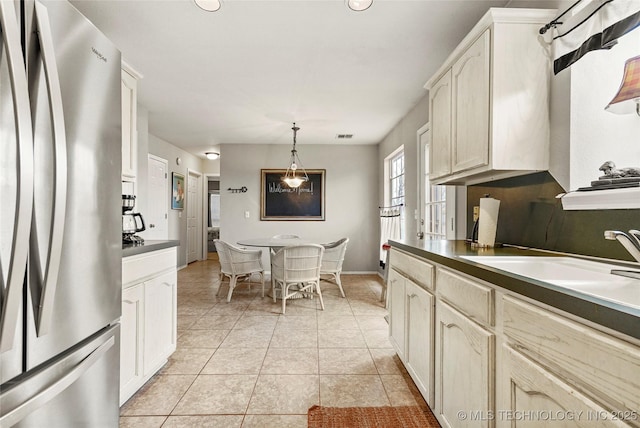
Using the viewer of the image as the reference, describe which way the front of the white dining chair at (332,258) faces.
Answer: facing to the left of the viewer

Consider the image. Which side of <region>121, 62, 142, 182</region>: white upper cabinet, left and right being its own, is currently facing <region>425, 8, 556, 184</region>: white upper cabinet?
front

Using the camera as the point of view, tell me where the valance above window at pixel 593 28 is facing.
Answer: facing the viewer and to the left of the viewer

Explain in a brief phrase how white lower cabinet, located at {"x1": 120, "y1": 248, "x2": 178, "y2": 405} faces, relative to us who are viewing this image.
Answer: facing the viewer and to the right of the viewer

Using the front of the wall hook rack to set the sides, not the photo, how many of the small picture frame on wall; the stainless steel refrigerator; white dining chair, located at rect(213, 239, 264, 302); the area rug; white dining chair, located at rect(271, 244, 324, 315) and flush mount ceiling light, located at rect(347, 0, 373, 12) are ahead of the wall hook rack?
5

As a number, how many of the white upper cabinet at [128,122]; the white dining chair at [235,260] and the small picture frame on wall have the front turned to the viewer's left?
0

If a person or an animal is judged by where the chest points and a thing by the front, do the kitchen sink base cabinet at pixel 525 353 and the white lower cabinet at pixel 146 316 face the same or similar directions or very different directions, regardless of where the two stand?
very different directions

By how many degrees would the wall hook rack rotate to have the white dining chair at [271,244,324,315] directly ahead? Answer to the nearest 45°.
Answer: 0° — it already faces it

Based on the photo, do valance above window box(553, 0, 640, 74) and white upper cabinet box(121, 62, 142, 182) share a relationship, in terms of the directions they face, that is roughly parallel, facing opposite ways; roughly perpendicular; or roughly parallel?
roughly parallel, facing opposite ways

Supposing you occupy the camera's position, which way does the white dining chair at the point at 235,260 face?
facing away from the viewer and to the right of the viewer

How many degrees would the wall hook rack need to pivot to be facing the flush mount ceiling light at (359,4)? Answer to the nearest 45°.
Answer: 0° — it already faces it

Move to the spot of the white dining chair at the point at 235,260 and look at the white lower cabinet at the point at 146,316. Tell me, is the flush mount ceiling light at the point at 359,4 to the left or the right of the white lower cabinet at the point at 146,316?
left

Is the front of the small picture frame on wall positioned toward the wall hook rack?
yes

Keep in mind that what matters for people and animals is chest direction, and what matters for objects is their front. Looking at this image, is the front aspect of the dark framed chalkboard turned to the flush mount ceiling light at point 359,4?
yes

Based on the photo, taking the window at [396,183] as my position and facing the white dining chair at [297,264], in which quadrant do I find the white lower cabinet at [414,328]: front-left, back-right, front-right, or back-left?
front-left

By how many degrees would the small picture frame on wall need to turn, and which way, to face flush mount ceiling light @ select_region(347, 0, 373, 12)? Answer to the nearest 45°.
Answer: approximately 45° to its right

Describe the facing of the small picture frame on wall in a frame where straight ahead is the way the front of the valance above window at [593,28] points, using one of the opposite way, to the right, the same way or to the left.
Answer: the opposite way

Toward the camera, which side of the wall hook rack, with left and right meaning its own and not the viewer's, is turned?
front
